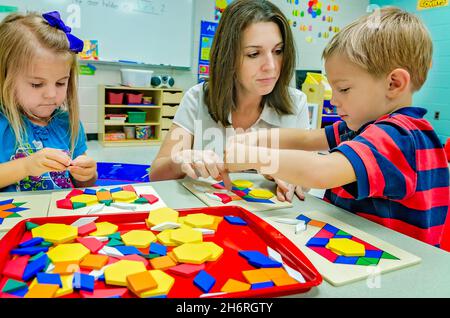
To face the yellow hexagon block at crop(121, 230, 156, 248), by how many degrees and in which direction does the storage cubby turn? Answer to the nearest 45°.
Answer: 0° — it already faces it

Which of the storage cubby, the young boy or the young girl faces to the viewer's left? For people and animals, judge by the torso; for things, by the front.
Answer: the young boy

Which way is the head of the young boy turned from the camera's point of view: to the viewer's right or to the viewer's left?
to the viewer's left

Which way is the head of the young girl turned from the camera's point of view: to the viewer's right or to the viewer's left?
to the viewer's right

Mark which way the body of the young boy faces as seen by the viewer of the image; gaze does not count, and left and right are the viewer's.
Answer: facing to the left of the viewer

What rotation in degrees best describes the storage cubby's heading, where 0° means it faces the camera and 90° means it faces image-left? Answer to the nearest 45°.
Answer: approximately 0°

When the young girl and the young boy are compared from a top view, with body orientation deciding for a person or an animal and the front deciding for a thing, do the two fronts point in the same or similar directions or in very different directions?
very different directions

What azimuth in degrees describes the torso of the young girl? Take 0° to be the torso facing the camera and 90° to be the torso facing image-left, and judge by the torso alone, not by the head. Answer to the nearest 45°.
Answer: approximately 315°

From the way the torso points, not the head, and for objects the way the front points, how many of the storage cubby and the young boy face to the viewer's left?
1
